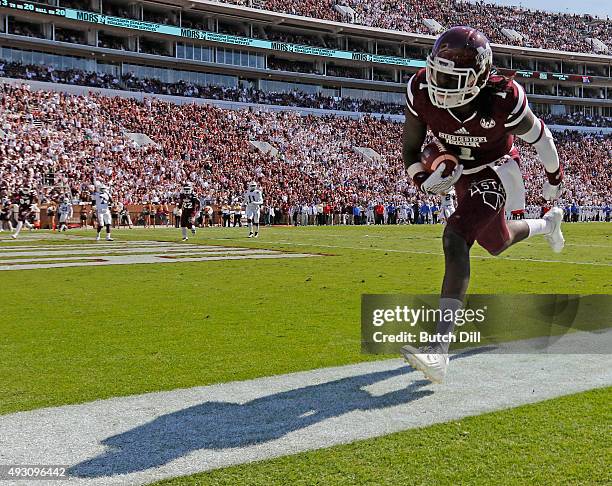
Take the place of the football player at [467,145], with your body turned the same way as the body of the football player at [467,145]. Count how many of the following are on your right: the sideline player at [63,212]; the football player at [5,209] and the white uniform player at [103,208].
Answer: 3

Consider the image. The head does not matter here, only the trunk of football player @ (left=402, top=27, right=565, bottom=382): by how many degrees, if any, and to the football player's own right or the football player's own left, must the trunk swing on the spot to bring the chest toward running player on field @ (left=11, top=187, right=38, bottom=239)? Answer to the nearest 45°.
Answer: approximately 90° to the football player's own right

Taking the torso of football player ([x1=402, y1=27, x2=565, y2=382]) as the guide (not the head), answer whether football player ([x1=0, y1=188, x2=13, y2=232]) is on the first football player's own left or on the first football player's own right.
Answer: on the first football player's own right

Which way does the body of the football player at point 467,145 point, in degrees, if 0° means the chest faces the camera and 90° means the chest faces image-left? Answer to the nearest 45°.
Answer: approximately 45°

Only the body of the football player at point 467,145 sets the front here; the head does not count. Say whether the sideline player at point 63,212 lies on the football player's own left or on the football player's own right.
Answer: on the football player's own right
